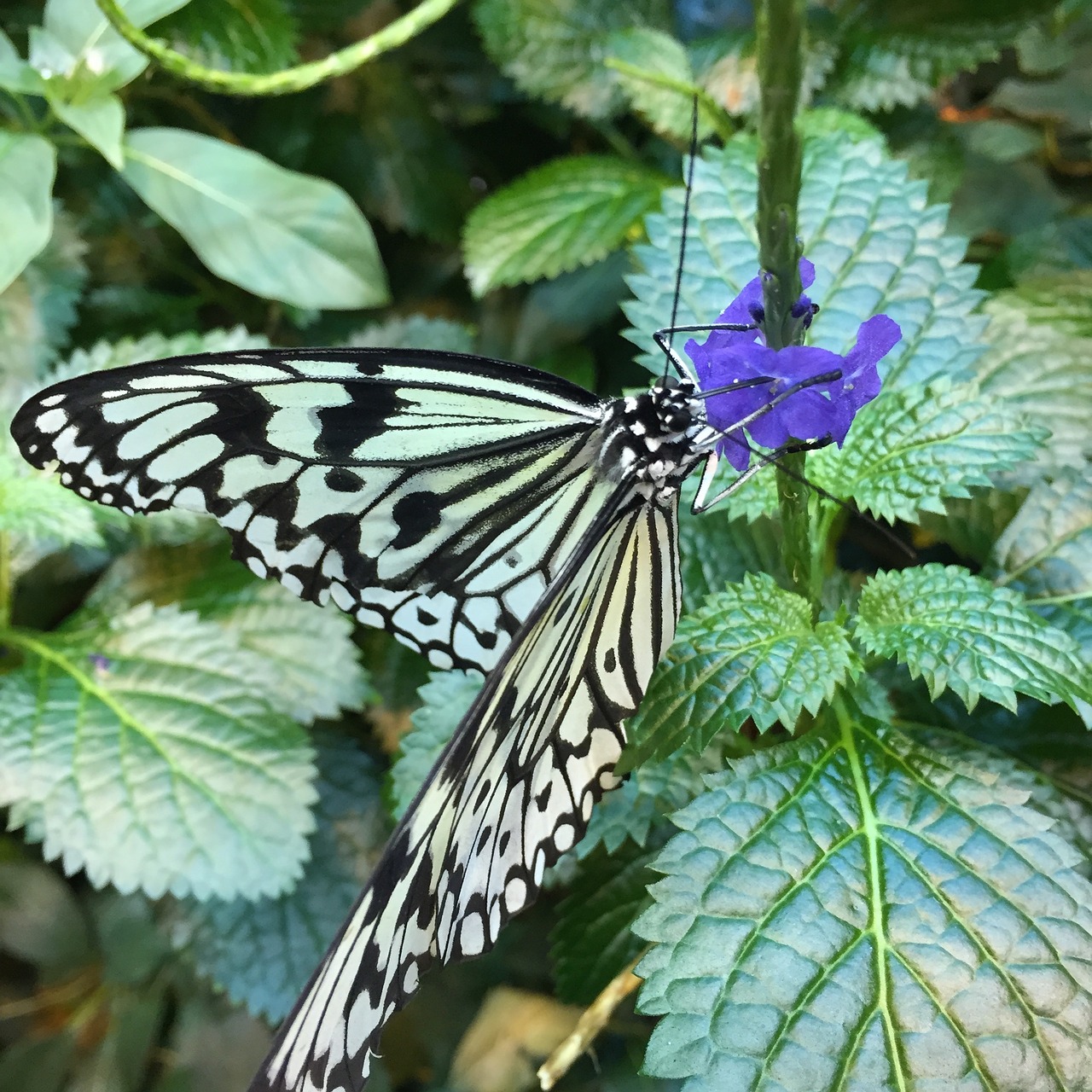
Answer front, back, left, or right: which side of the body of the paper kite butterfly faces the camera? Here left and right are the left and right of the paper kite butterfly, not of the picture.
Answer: right

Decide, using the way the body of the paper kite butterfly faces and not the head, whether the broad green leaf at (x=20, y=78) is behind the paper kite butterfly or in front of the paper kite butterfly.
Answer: behind

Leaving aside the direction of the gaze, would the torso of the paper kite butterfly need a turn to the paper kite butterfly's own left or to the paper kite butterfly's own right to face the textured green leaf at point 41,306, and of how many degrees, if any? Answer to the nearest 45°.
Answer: approximately 135° to the paper kite butterfly's own left
